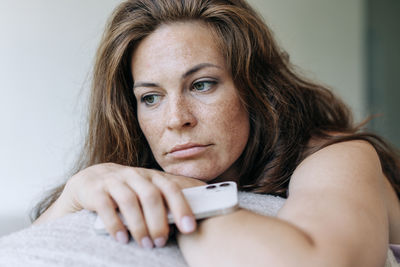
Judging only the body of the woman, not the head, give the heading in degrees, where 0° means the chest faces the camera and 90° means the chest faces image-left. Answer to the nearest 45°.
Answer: approximately 45°
